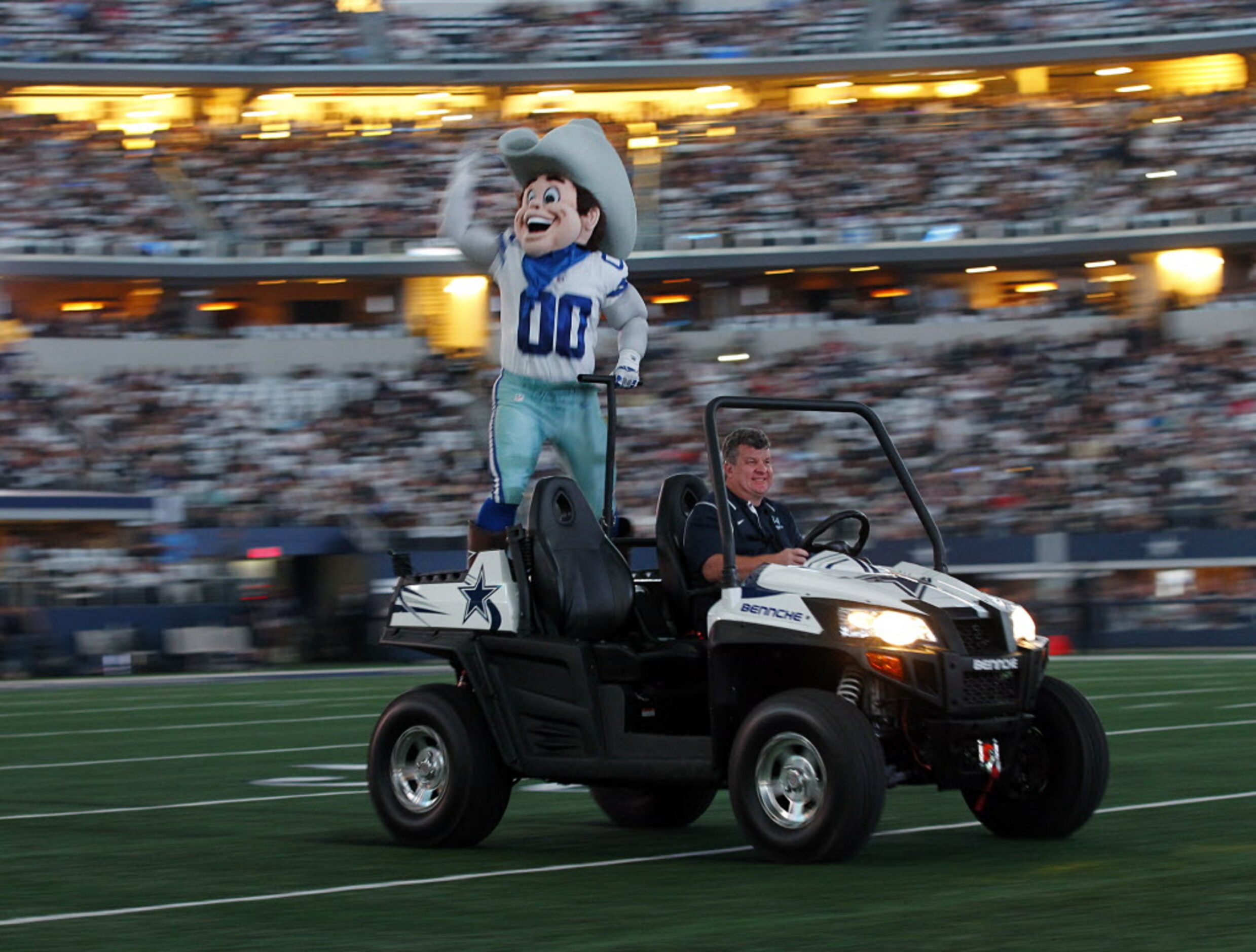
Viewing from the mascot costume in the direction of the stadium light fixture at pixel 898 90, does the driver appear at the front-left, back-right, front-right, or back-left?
back-right

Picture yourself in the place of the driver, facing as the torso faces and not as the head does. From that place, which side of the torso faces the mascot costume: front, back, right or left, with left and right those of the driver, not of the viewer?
back

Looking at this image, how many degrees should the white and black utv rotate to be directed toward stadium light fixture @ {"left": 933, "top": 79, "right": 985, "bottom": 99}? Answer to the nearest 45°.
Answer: approximately 135° to its left

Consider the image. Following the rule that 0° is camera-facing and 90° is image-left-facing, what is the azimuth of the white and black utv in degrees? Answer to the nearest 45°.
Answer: approximately 315°

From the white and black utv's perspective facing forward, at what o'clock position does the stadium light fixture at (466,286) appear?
The stadium light fixture is roughly at 7 o'clock from the white and black utv.

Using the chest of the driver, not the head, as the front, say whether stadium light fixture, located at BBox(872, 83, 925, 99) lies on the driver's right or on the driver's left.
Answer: on the driver's left

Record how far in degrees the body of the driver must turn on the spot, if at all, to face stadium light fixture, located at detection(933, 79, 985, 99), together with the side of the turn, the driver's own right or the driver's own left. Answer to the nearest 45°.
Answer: approximately 135° to the driver's own left

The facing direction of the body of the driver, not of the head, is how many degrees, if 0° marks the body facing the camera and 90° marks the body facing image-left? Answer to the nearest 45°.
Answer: approximately 315°
